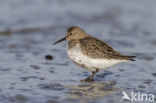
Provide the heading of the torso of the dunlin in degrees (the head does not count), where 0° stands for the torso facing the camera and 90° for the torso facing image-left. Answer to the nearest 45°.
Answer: approximately 90°
